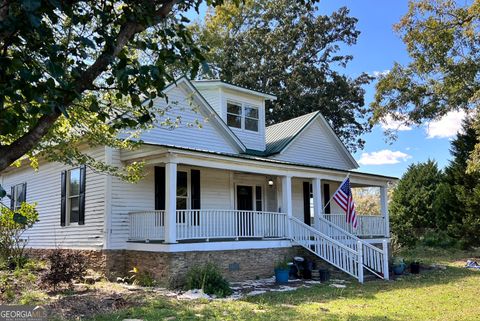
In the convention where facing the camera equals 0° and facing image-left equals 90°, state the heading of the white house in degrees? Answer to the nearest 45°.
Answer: approximately 315°

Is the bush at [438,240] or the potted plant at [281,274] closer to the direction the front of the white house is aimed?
the potted plant

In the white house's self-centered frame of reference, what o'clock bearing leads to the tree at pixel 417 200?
The tree is roughly at 9 o'clock from the white house.

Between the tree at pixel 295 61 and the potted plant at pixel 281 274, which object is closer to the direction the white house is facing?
the potted plant

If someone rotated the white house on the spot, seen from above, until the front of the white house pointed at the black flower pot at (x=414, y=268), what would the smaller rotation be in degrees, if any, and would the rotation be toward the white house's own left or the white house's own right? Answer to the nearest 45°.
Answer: approximately 45° to the white house's own left

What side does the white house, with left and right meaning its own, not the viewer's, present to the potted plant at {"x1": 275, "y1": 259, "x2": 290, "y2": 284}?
front

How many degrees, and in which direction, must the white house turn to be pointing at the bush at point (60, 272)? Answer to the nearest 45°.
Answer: approximately 90° to its right

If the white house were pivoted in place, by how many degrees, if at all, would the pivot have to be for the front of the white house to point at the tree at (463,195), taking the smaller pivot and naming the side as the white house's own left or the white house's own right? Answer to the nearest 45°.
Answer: approximately 90° to the white house's own left

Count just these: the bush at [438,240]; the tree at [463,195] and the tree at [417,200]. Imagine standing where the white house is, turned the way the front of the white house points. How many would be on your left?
3

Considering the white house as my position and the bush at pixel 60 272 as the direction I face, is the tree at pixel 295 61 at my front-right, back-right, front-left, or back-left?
back-right
